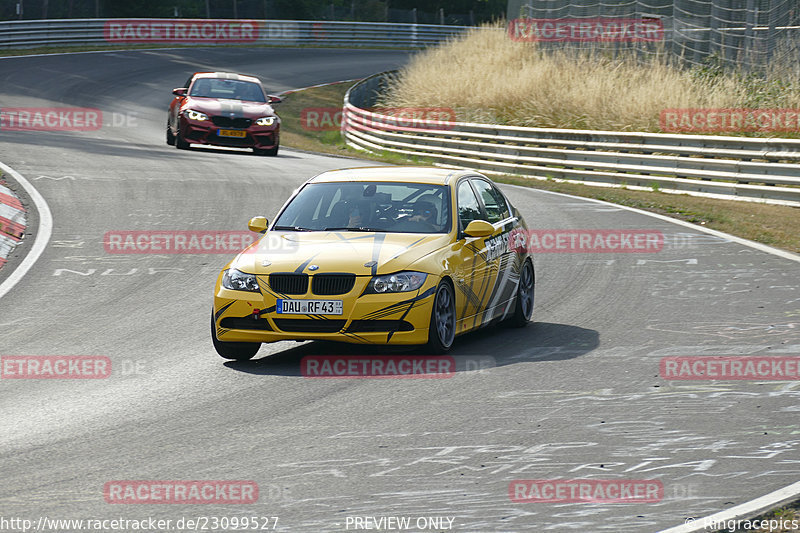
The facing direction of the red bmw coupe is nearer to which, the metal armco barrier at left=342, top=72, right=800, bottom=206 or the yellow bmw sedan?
the yellow bmw sedan

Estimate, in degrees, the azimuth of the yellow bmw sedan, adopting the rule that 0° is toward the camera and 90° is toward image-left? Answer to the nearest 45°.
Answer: approximately 45°

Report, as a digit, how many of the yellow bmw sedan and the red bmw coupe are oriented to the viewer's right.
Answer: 0

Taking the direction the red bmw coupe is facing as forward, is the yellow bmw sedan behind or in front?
in front

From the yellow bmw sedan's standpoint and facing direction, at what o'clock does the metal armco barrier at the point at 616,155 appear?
The metal armco barrier is roughly at 5 o'clock from the yellow bmw sedan.

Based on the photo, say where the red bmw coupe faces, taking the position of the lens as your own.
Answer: facing the viewer

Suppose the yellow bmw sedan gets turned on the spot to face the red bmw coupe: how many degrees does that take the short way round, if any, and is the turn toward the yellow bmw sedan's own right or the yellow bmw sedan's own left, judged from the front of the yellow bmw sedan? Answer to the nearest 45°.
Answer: approximately 135° to the yellow bmw sedan's own right

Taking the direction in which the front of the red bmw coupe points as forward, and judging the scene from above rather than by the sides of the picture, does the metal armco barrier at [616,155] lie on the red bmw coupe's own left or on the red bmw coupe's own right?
on the red bmw coupe's own left
